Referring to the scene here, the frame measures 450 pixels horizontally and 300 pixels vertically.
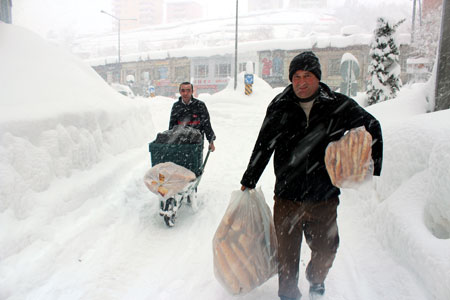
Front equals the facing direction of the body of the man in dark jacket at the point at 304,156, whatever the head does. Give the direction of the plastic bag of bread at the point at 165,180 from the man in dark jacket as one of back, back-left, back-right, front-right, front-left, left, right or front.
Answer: back-right

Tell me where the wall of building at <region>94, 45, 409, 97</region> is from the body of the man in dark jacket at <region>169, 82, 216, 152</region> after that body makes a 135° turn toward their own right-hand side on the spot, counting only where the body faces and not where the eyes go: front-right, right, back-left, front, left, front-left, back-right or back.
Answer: front-right

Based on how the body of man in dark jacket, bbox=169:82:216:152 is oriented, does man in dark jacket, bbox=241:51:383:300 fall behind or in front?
in front

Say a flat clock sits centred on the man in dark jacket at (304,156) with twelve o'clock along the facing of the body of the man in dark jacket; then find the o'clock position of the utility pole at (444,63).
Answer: The utility pole is roughly at 7 o'clock from the man in dark jacket.

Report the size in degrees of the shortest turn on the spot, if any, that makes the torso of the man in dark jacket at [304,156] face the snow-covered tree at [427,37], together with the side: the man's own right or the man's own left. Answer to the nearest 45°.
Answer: approximately 180°

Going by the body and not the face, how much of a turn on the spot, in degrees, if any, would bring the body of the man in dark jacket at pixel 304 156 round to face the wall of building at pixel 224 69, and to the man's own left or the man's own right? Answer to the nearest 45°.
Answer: approximately 180°

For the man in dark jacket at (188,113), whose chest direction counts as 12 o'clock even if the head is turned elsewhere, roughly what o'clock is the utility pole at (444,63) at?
The utility pole is roughly at 9 o'clock from the man in dark jacket.

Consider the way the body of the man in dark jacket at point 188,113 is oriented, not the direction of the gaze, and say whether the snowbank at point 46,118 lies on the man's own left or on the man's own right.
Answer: on the man's own right

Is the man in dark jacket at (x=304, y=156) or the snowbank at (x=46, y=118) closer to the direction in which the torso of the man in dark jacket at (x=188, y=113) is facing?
the man in dark jacket

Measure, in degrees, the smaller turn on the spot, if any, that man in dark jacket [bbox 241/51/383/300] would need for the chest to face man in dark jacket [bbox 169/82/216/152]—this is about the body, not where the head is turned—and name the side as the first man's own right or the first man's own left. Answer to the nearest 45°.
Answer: approximately 135° to the first man's own right

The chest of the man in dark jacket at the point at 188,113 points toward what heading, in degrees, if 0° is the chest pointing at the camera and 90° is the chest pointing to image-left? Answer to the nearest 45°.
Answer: approximately 0°
